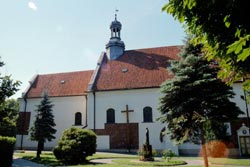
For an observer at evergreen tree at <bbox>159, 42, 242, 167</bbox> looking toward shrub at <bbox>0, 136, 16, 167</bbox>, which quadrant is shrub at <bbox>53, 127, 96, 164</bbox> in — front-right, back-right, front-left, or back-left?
front-right

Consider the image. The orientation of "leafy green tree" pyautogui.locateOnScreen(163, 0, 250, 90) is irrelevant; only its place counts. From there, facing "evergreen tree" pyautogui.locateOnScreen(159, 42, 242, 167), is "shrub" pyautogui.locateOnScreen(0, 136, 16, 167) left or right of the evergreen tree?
left

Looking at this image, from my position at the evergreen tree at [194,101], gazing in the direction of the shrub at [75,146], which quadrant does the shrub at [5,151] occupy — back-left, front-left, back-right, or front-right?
front-left

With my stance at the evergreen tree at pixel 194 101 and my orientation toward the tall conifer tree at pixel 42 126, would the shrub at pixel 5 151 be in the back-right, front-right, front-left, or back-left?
front-left
